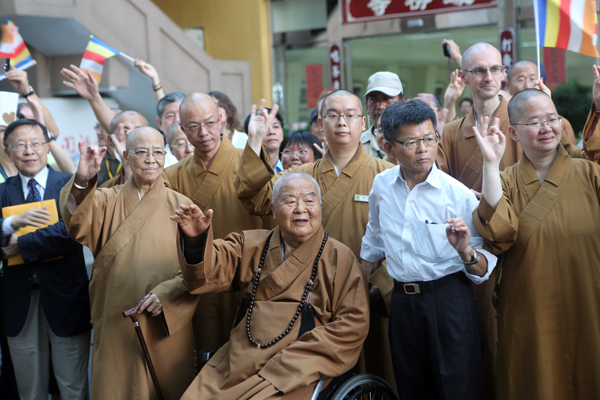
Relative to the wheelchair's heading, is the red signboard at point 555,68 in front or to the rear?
to the rear

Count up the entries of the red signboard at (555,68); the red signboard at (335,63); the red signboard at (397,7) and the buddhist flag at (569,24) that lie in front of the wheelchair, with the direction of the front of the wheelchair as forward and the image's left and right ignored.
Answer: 0

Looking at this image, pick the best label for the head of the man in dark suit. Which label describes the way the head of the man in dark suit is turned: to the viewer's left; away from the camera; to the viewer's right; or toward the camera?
toward the camera

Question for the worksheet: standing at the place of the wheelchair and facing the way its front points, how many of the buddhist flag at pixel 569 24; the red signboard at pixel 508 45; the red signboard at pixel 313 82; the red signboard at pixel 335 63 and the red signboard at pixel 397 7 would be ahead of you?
0

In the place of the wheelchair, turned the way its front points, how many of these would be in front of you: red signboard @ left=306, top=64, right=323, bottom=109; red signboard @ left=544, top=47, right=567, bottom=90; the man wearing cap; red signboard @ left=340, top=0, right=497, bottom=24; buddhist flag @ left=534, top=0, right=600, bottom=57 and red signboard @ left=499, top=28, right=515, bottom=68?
0

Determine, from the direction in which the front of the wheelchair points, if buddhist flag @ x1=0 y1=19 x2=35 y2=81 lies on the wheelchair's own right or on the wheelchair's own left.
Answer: on the wheelchair's own right

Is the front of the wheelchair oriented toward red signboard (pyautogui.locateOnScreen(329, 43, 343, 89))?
no

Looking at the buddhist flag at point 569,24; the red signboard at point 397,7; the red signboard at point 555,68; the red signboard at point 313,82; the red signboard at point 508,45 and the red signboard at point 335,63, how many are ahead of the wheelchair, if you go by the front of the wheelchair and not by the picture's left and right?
0

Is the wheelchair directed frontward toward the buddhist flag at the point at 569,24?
no

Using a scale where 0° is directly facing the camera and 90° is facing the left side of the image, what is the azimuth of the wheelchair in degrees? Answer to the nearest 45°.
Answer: approximately 45°

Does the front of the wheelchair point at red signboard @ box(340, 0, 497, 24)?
no

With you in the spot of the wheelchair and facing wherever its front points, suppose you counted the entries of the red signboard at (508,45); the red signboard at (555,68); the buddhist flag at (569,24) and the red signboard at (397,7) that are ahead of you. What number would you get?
0

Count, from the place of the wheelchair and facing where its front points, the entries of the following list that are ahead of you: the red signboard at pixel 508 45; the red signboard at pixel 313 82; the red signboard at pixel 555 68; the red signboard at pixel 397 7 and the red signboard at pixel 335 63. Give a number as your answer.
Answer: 0

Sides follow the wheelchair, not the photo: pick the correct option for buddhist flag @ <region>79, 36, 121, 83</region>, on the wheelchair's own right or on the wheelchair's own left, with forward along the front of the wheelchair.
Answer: on the wheelchair's own right

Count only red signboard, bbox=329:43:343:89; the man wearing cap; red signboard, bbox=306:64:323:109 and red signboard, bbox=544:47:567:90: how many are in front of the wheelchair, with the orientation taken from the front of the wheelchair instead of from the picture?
0

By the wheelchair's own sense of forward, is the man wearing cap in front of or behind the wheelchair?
behind
